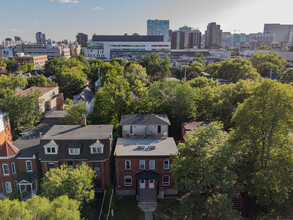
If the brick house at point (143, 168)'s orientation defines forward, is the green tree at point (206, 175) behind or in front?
in front

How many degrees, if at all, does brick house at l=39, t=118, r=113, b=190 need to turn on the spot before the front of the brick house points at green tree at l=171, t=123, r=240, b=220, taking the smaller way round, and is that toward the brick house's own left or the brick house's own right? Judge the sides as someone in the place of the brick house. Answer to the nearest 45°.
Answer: approximately 45° to the brick house's own left

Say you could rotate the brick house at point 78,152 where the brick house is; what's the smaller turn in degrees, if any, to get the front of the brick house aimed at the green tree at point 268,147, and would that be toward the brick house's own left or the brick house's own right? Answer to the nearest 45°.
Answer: approximately 45° to the brick house's own left

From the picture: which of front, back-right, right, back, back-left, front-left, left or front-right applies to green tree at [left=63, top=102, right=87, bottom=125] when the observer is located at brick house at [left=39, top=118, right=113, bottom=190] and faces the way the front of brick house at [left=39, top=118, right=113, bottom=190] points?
back

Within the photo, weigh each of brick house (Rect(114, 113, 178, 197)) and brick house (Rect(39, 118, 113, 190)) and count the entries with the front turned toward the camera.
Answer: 2

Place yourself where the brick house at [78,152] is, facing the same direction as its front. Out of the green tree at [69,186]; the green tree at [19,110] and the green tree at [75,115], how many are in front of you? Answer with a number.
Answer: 1

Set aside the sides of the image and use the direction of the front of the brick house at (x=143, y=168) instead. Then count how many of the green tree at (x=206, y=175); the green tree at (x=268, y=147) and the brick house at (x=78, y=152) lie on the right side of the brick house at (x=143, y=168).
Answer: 1

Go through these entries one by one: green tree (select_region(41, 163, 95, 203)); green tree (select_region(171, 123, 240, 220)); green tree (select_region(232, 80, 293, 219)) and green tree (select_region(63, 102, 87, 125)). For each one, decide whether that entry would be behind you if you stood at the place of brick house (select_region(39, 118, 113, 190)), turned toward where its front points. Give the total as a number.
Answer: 1

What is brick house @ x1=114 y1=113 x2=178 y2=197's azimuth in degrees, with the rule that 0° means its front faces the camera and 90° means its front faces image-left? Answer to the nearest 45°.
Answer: approximately 0°

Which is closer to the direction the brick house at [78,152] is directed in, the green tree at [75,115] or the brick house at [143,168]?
the brick house
